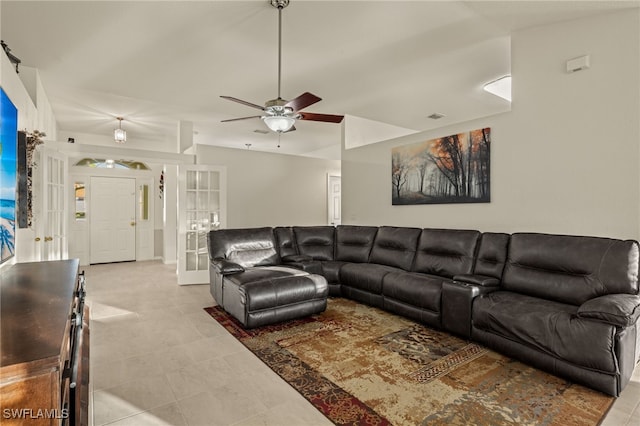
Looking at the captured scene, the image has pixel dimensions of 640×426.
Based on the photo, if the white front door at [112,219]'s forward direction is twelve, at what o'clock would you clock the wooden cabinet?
The wooden cabinet is roughly at 12 o'clock from the white front door.

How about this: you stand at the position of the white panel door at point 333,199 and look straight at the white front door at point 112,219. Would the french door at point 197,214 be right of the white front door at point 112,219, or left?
left

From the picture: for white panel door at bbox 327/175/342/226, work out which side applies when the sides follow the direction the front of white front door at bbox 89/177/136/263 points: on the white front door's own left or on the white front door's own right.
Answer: on the white front door's own left

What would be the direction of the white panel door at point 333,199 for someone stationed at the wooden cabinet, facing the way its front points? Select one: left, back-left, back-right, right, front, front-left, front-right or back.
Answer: front-left

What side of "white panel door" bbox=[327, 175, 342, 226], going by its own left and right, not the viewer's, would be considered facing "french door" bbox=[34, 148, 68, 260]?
right

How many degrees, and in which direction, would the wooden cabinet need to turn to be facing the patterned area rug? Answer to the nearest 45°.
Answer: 0° — it already faces it

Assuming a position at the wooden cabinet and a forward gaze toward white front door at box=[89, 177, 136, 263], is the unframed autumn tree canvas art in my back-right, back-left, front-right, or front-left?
front-right

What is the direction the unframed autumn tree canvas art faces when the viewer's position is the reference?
facing the viewer and to the left of the viewer

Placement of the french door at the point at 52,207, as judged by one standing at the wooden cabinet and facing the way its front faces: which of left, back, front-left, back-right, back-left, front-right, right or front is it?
left

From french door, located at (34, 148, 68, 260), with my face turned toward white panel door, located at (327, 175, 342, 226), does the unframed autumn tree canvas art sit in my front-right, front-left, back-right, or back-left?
front-right

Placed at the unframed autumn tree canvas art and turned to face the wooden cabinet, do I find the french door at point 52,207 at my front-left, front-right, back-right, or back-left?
front-right

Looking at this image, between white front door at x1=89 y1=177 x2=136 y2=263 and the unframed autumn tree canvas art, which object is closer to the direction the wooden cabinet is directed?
the unframed autumn tree canvas art

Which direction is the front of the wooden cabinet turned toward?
to the viewer's right

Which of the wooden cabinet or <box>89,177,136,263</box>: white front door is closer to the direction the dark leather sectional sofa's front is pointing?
the wooden cabinet

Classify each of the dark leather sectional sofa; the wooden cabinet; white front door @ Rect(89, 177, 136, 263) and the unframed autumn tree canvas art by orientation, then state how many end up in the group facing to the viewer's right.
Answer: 1

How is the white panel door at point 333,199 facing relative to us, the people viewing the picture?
facing the viewer and to the right of the viewer

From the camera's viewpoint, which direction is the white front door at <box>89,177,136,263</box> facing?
toward the camera
